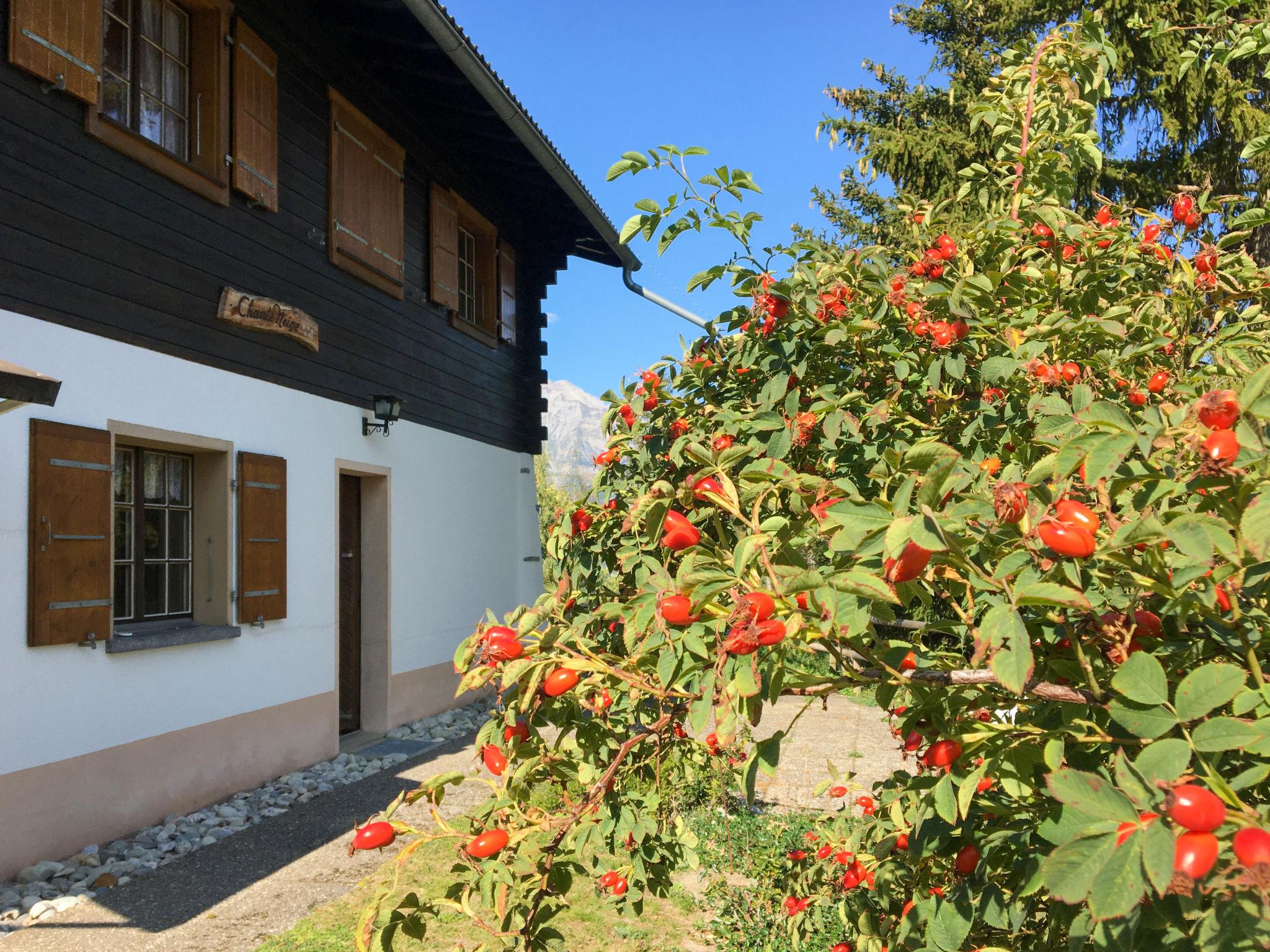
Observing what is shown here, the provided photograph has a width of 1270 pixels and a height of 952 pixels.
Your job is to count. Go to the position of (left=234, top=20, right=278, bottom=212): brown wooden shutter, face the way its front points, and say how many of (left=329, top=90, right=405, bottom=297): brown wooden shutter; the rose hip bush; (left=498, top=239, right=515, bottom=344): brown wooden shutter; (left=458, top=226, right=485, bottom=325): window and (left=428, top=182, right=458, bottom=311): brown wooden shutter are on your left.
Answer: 4

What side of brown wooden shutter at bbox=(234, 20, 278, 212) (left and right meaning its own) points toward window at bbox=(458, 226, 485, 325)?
left

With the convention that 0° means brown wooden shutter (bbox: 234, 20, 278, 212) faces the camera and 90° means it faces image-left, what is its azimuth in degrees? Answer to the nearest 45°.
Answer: approximately 315°

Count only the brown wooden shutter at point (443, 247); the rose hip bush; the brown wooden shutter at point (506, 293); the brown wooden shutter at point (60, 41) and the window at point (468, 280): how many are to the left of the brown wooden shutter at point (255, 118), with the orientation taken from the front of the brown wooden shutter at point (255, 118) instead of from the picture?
3

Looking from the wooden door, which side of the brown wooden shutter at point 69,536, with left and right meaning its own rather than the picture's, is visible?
left

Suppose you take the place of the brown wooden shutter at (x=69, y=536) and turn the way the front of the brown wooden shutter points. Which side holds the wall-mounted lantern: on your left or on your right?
on your left

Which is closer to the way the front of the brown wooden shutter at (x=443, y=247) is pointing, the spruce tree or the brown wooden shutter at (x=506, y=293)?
the spruce tree

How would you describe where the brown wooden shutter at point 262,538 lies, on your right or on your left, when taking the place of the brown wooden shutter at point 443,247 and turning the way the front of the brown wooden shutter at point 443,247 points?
on your right

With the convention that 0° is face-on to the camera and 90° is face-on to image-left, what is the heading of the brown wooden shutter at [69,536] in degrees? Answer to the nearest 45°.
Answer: approximately 315°
